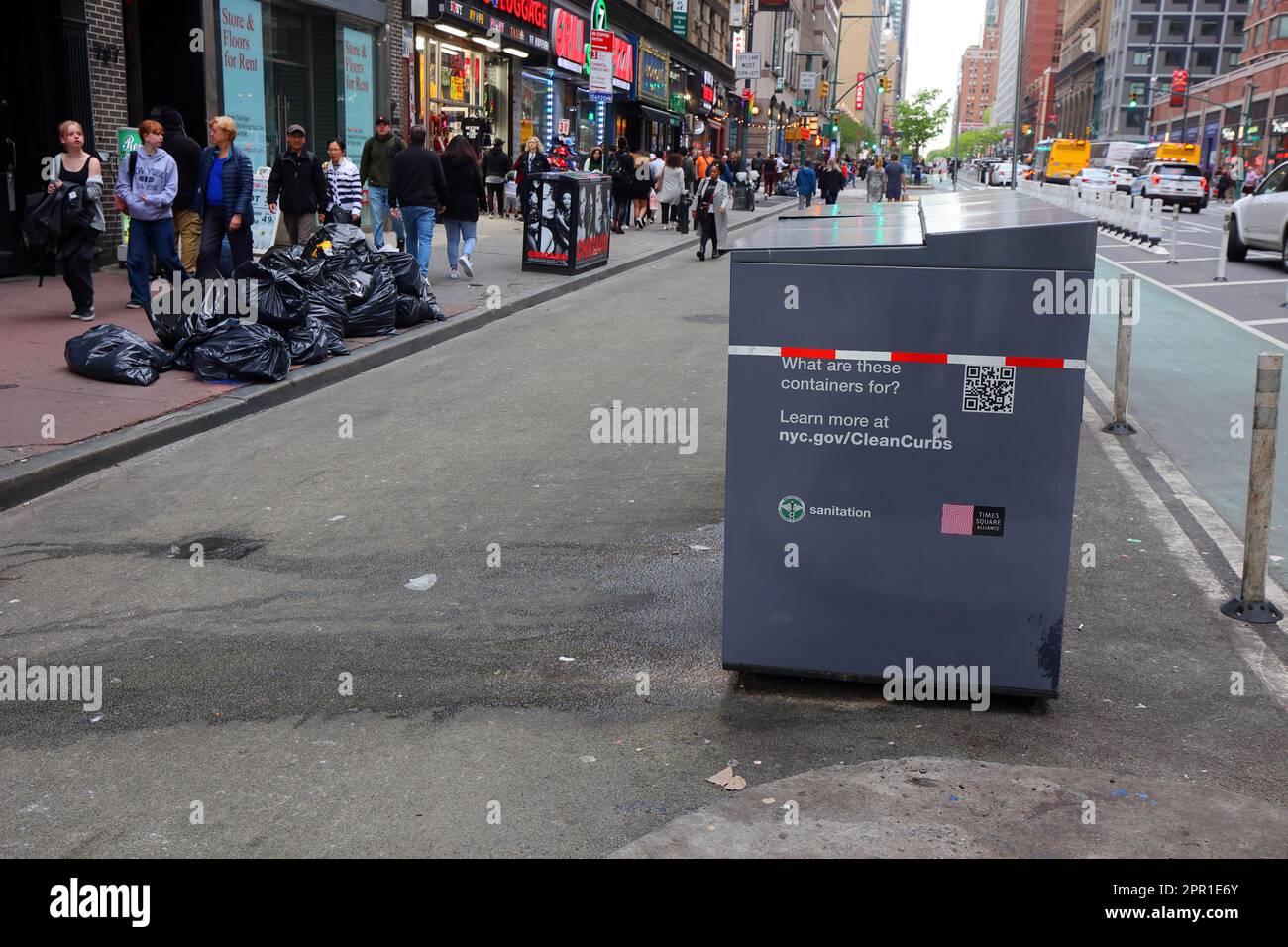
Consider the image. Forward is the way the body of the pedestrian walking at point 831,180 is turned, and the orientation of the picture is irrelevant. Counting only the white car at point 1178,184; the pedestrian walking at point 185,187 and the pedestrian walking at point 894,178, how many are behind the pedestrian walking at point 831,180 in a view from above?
1

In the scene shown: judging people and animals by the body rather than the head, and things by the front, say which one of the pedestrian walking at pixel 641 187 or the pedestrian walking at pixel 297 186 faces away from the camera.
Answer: the pedestrian walking at pixel 641 187

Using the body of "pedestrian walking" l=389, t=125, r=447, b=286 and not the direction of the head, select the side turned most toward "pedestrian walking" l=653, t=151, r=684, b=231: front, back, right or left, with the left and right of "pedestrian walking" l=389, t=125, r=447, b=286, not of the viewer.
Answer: front

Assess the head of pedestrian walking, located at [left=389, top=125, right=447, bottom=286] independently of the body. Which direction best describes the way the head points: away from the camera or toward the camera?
away from the camera

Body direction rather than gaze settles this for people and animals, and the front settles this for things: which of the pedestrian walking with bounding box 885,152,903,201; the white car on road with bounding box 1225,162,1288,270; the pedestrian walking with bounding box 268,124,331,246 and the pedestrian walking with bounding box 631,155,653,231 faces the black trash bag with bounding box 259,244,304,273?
the pedestrian walking with bounding box 268,124,331,246

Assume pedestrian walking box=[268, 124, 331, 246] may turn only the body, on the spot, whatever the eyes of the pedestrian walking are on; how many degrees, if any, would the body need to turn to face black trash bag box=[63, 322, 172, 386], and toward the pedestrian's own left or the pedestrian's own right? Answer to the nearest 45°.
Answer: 0° — they already face it

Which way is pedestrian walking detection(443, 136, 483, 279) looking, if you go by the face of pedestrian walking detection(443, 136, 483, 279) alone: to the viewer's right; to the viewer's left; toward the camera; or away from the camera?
away from the camera

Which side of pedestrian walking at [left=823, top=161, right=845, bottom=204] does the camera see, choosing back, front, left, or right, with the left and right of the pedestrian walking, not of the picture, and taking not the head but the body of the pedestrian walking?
back

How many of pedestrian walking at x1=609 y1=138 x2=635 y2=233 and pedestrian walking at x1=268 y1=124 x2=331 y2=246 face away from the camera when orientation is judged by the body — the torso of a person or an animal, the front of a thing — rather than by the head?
1

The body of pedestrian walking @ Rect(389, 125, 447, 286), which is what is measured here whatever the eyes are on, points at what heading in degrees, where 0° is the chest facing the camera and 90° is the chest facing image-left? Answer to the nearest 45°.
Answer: approximately 180°
